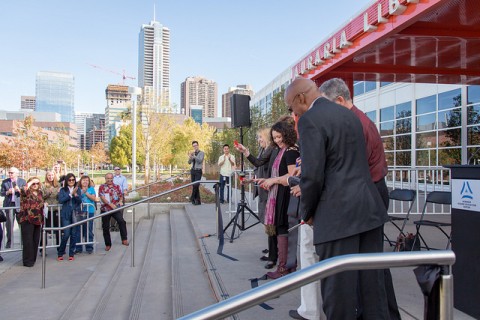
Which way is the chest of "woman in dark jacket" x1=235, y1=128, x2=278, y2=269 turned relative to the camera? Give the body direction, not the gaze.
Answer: to the viewer's left

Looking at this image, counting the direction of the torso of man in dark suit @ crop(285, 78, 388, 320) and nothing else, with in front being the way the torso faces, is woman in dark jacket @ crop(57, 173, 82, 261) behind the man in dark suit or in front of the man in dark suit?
in front

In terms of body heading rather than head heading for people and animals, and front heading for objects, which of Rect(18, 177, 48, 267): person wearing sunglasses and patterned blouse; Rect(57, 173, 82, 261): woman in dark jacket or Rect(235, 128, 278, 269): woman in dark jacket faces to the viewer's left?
Rect(235, 128, 278, 269): woman in dark jacket

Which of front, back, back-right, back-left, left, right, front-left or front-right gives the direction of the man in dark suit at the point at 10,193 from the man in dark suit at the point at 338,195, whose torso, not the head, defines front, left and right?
front

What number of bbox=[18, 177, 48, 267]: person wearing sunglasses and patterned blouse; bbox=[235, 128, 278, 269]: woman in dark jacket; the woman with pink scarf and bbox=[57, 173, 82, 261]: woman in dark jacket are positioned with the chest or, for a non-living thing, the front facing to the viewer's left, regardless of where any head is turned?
2

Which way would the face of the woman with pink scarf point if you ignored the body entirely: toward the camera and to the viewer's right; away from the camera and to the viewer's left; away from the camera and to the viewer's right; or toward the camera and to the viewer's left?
toward the camera and to the viewer's left

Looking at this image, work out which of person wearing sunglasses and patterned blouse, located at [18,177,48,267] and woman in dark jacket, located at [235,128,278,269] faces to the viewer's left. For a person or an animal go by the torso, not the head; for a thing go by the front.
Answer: the woman in dark jacket

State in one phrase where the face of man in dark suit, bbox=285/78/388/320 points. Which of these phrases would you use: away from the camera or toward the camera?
away from the camera

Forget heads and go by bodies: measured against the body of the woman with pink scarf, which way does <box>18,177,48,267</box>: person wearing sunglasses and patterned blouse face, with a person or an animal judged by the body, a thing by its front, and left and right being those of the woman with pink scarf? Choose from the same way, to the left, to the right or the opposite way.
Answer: the opposite way

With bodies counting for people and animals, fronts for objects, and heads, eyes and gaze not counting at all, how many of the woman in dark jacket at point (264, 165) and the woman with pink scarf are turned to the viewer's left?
2

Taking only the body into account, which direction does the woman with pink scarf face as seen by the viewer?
to the viewer's left

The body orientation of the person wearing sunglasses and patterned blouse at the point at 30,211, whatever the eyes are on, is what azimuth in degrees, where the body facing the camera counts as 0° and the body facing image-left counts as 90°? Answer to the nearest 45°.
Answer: approximately 315°
